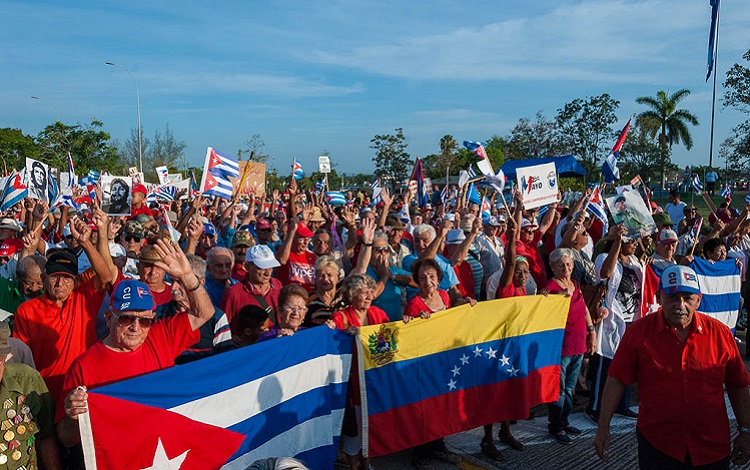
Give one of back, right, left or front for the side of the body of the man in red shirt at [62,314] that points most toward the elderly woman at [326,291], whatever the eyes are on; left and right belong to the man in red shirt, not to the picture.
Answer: left

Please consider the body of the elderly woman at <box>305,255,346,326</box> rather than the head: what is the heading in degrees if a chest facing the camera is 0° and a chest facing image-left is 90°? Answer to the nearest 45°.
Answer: approximately 0°

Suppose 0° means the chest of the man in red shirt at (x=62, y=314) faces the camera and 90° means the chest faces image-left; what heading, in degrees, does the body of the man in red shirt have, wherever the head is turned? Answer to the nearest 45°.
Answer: approximately 0°

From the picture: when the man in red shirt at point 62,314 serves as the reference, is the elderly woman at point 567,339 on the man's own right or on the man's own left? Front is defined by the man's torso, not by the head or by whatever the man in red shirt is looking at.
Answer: on the man's own left

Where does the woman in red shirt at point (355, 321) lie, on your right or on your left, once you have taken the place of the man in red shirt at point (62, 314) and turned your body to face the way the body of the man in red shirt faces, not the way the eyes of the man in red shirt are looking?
on your left

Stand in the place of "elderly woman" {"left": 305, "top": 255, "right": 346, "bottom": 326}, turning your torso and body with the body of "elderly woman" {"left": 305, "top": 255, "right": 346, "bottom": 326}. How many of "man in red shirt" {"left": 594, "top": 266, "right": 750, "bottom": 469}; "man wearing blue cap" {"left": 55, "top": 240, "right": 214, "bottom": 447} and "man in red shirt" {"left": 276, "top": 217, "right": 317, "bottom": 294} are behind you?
1

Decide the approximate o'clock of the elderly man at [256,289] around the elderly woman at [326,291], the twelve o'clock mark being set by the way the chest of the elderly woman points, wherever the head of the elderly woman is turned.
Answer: The elderly man is roughly at 3 o'clock from the elderly woman.

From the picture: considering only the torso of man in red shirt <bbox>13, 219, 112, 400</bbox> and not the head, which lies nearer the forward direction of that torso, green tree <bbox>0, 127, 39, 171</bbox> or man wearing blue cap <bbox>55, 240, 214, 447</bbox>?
the man wearing blue cap
